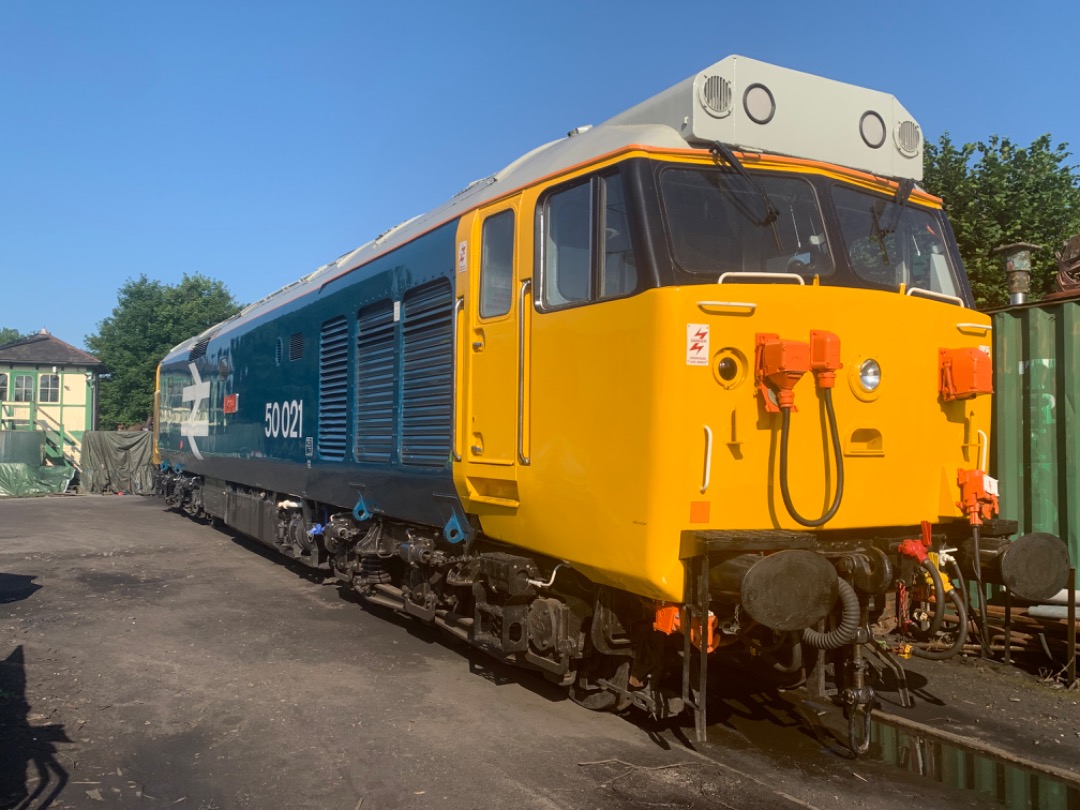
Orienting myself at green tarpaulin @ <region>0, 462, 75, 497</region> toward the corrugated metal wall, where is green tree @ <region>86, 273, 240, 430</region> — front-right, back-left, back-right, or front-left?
back-left
